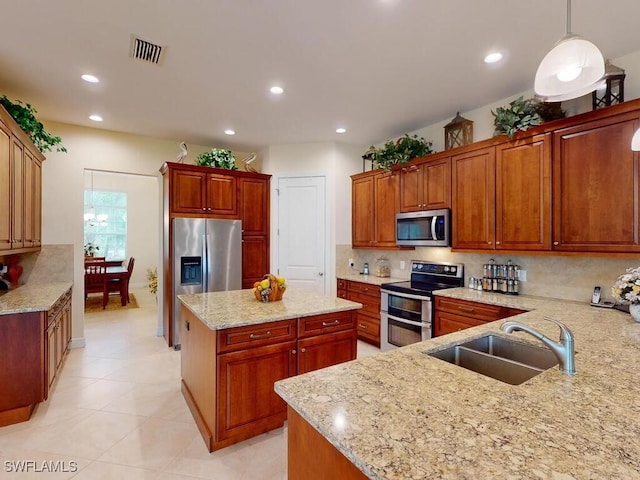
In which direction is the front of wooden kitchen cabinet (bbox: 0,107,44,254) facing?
to the viewer's right

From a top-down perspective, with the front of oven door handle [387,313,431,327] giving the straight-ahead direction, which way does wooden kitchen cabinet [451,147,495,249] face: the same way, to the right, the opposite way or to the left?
the same way

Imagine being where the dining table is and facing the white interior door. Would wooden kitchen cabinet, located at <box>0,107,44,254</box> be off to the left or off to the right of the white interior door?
right

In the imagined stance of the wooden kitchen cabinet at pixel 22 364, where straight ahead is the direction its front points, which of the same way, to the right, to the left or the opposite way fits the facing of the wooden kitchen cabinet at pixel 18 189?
the same way

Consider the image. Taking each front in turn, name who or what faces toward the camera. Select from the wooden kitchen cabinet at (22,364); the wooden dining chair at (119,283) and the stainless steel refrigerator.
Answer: the stainless steel refrigerator

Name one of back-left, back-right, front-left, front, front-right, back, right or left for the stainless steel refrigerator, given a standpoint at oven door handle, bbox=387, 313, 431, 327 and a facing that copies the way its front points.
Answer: front-right

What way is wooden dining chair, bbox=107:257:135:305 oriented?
to the viewer's left

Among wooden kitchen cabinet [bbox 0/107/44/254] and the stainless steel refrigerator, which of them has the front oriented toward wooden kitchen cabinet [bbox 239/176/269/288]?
wooden kitchen cabinet [bbox 0/107/44/254]

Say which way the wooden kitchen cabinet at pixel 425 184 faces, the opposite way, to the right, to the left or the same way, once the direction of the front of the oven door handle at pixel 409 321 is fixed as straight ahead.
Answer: the same way

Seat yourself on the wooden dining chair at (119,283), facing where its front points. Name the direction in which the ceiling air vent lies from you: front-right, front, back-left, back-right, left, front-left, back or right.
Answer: left

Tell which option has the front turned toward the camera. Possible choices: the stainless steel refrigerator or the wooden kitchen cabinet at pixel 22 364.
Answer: the stainless steel refrigerator

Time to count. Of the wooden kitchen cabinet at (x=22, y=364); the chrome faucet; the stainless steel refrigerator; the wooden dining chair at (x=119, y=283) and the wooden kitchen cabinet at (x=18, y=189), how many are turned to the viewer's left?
2

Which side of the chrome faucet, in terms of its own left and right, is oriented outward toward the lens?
left

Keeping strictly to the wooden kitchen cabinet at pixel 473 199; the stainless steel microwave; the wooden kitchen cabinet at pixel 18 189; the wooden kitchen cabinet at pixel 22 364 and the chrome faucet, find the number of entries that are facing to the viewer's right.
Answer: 2

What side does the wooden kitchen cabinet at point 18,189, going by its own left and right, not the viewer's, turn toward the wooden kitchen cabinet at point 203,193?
front

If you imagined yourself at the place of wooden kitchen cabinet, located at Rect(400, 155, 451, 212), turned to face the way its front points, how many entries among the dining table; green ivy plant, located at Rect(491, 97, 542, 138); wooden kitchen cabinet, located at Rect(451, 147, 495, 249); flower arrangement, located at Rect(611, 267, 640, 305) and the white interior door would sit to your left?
3

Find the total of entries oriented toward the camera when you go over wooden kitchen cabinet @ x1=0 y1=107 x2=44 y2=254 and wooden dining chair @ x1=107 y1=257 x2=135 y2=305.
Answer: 0

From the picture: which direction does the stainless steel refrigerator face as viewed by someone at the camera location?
facing the viewer

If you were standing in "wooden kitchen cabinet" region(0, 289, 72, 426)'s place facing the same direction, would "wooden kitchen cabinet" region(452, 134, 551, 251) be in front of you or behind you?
in front

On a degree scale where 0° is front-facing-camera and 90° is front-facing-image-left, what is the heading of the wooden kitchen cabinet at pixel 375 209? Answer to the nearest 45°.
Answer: approximately 45°

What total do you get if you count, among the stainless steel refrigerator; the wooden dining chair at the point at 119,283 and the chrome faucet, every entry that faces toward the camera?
1
